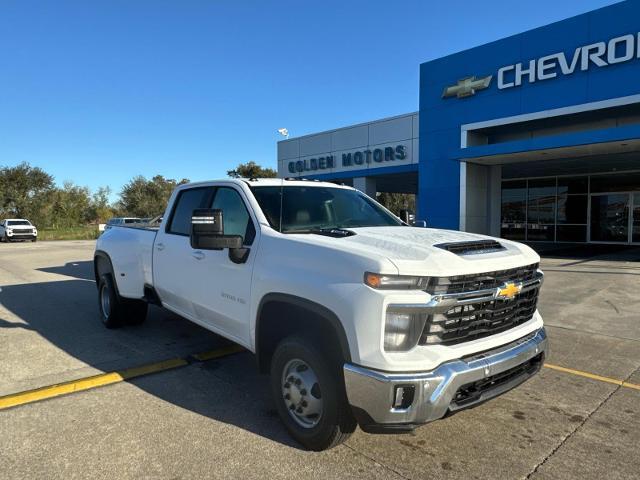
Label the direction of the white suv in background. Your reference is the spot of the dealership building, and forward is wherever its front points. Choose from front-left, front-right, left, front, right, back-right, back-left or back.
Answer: front-right

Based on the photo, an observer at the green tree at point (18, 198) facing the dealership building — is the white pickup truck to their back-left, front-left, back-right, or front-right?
front-right

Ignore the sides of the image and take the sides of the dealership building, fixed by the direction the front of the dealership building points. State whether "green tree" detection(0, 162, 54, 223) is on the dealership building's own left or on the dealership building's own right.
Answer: on the dealership building's own right

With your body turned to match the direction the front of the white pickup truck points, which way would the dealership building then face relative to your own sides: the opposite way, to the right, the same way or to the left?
to the right

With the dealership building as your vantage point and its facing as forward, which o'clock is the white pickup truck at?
The white pickup truck is roughly at 11 o'clock from the dealership building.

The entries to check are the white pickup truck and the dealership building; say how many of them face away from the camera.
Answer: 0

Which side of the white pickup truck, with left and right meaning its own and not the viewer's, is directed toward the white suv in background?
back

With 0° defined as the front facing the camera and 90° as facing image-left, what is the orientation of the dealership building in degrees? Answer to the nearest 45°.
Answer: approximately 45°

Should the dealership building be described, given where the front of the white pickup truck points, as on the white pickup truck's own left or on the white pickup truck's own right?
on the white pickup truck's own left
